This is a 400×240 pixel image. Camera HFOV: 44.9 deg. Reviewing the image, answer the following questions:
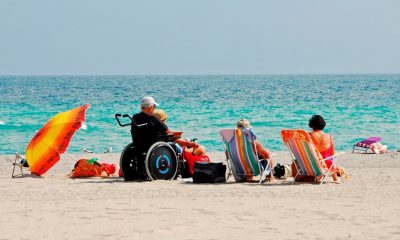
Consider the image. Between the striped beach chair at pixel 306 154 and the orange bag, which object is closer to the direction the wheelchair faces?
the striped beach chair

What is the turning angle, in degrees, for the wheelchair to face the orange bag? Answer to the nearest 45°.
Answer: approximately 90° to its left

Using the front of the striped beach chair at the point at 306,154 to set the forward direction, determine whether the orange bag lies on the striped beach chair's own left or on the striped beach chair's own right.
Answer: on the striped beach chair's own left

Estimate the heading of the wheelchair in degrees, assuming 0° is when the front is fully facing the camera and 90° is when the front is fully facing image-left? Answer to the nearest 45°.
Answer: approximately 225°

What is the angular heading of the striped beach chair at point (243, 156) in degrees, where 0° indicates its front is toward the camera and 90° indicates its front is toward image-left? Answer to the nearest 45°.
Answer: approximately 225°

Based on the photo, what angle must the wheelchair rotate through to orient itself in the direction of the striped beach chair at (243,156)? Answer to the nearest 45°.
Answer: approximately 45° to its right

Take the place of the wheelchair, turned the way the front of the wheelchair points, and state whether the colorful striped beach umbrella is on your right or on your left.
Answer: on your left

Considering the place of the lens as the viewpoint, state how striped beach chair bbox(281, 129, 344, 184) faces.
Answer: facing away from the viewer and to the right of the viewer

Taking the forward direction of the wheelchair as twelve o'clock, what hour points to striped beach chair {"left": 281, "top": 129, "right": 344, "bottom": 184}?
The striped beach chair is roughly at 2 o'clock from the wheelchair.

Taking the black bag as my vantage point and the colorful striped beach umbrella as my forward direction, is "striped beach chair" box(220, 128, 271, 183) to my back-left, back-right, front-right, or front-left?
back-right
